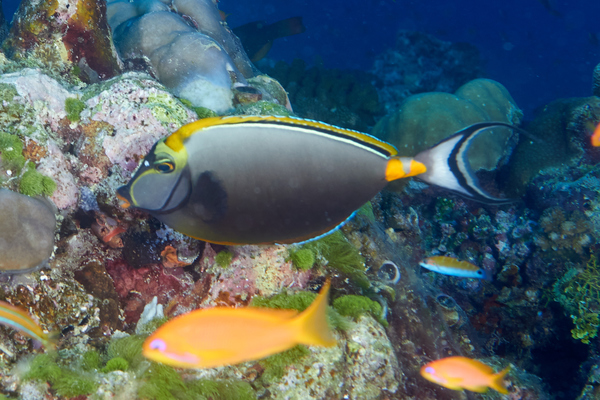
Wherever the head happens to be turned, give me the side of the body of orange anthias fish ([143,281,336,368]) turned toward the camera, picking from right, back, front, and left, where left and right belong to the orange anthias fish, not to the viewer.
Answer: left

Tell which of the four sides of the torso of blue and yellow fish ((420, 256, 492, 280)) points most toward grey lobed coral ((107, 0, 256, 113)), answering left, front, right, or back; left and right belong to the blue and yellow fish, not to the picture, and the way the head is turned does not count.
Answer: front

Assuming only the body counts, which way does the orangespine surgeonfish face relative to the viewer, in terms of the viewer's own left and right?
facing to the left of the viewer

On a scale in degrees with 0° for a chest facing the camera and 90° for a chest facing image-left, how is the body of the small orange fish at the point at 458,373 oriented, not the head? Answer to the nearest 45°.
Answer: approximately 90°

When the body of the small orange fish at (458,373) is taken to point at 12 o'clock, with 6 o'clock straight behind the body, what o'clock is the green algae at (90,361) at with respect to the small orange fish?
The green algae is roughly at 11 o'clock from the small orange fish.

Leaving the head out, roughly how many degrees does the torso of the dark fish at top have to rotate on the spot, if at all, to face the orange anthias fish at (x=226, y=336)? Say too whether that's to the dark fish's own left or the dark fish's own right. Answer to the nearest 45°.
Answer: approximately 90° to the dark fish's own left

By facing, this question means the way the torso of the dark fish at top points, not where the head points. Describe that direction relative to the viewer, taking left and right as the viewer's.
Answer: facing to the left of the viewer

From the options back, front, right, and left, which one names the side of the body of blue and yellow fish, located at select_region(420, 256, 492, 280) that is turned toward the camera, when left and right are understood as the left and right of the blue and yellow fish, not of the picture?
left
